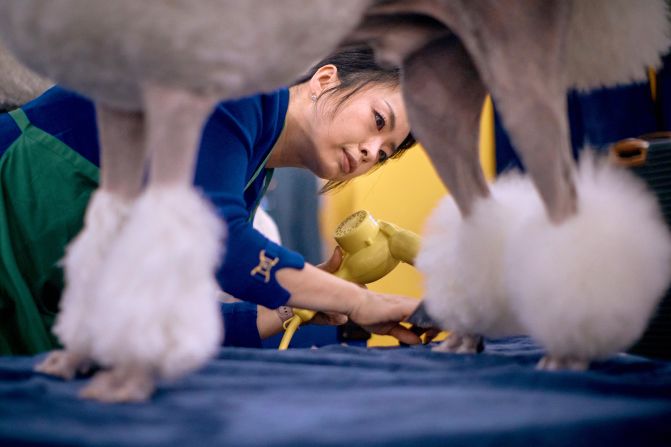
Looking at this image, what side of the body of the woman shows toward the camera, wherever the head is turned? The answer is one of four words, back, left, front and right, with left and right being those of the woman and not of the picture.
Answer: right
